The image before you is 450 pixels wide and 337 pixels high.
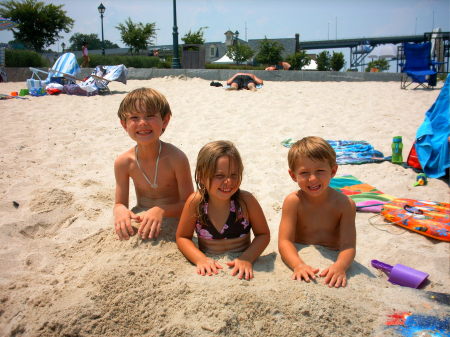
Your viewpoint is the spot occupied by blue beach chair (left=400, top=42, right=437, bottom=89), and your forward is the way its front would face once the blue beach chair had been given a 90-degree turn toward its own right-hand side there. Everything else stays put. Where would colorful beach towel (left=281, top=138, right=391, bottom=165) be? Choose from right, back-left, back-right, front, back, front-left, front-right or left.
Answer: left

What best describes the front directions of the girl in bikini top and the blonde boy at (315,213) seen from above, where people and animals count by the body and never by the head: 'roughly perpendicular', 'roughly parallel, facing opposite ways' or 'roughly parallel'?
roughly parallel

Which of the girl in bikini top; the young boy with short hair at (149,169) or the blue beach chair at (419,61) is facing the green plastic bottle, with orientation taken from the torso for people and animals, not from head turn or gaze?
the blue beach chair

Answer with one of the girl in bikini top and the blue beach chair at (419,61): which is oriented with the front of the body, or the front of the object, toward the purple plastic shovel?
the blue beach chair

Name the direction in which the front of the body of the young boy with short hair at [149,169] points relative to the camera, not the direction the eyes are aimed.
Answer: toward the camera

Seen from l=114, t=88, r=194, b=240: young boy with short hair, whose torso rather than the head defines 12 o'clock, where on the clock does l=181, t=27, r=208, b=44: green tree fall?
The green tree is roughly at 6 o'clock from the young boy with short hair.

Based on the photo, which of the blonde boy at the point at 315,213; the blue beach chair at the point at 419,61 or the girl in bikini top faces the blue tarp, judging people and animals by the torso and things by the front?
the blue beach chair
